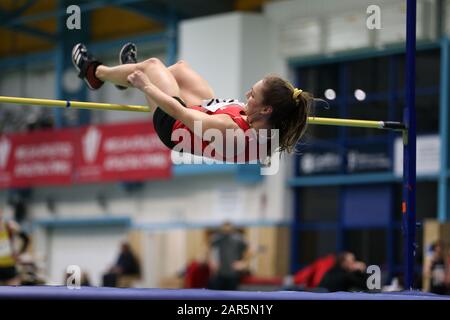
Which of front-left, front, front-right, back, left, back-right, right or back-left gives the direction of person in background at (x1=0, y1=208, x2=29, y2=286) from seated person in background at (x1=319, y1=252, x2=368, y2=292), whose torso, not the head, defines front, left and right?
back-right

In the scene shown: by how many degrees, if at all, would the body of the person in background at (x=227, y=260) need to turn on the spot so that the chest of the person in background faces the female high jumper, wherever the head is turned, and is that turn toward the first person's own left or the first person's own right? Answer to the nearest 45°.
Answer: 0° — they already face them

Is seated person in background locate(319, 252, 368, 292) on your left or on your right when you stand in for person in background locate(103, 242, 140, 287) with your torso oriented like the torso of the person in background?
on your left

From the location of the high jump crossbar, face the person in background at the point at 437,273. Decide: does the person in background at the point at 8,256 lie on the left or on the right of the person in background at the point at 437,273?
left
